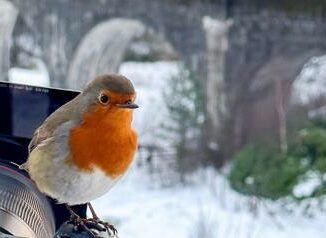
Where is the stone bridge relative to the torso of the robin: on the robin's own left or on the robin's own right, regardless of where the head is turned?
on the robin's own left
